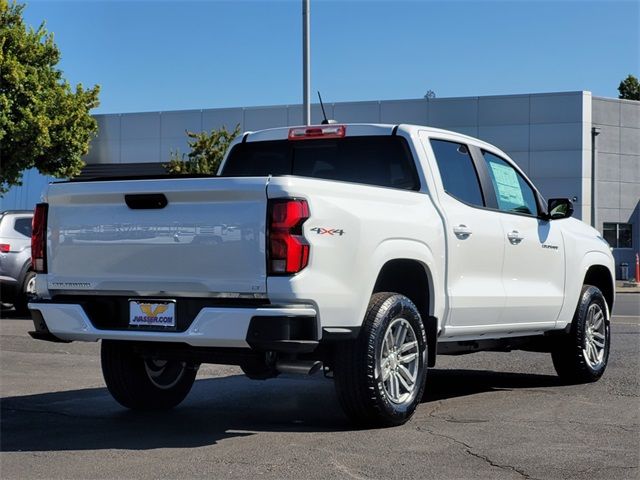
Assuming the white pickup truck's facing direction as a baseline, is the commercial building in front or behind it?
in front

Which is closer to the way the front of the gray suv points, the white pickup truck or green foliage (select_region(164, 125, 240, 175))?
the green foliage

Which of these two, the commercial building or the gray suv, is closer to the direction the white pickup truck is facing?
the commercial building

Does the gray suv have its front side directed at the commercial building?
yes

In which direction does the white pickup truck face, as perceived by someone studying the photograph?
facing away from the viewer and to the right of the viewer

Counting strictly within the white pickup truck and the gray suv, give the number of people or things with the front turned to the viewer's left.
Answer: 0

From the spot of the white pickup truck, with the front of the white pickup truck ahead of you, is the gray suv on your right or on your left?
on your left

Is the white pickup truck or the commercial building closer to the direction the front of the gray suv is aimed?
the commercial building

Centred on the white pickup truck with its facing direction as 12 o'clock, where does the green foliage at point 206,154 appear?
The green foliage is roughly at 10 o'clock from the white pickup truck.

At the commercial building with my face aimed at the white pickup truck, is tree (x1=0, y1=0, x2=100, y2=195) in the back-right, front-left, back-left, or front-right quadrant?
front-right

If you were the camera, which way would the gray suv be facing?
facing away from the viewer and to the right of the viewer

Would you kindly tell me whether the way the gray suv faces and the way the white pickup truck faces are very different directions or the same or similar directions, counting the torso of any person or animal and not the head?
same or similar directions

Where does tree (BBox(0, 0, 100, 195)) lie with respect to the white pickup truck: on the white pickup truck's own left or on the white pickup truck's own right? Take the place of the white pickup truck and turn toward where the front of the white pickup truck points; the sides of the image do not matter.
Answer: on the white pickup truck's own left

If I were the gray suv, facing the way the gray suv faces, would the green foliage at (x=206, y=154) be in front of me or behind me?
in front
